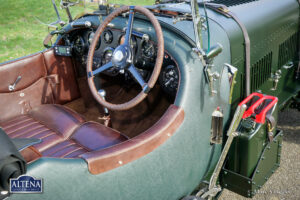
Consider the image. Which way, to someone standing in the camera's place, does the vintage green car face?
facing away from the viewer and to the right of the viewer
